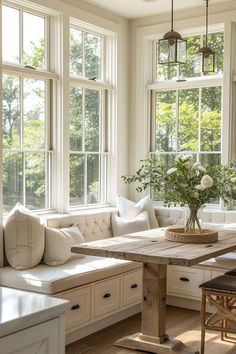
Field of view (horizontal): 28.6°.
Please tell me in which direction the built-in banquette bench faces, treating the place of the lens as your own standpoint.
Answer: facing the viewer and to the right of the viewer

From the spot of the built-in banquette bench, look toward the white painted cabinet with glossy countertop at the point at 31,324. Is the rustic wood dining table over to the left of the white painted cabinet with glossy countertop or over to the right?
left

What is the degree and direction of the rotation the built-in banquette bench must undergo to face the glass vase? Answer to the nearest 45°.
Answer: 0° — it already faces it

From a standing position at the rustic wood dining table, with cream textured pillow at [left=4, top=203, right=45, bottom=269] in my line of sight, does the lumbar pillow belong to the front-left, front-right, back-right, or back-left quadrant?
front-right
